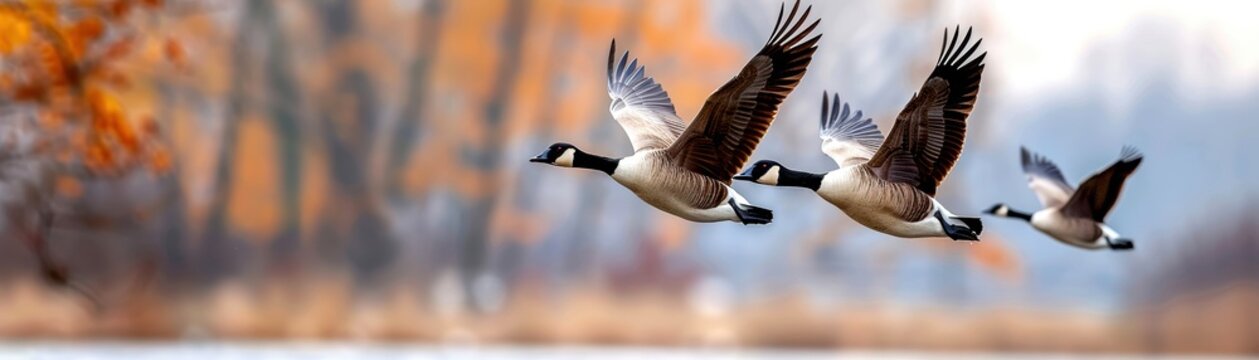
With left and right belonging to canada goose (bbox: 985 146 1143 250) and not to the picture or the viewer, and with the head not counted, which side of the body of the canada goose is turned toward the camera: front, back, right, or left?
left

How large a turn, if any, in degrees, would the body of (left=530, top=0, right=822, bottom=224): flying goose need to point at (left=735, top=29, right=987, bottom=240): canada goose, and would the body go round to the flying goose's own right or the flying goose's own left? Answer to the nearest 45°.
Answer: approximately 180°

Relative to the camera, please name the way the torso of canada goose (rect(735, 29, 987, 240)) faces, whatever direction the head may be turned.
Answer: to the viewer's left

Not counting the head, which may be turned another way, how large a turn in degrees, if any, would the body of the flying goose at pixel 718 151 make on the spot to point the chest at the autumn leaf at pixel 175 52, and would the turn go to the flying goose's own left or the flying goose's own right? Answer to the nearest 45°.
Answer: approximately 45° to the flying goose's own right

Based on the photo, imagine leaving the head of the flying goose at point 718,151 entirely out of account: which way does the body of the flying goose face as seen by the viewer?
to the viewer's left

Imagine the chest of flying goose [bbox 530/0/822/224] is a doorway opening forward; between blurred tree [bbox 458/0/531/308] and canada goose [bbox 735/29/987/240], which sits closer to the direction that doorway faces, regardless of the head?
the blurred tree
